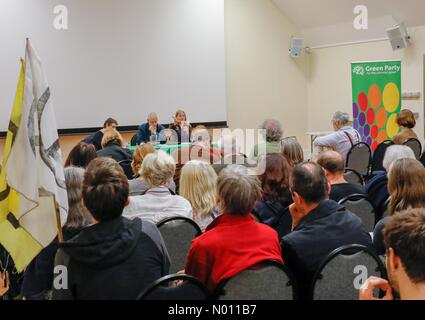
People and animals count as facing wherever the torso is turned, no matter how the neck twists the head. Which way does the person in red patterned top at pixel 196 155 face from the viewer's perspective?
away from the camera

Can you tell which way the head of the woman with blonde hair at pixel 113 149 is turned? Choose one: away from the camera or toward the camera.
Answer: away from the camera

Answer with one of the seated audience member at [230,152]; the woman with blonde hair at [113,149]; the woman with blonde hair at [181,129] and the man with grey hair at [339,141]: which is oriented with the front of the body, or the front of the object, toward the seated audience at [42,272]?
the woman with blonde hair at [181,129]

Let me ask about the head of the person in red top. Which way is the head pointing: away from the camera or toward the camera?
away from the camera

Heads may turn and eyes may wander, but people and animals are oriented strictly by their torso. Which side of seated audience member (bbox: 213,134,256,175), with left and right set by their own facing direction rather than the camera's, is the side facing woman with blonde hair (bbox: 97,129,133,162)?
left

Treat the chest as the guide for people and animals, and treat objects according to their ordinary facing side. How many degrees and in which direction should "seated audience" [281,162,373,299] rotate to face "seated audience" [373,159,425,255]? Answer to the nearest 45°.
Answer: approximately 90° to their right

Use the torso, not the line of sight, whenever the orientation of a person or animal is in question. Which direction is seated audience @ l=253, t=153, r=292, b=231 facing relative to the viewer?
away from the camera

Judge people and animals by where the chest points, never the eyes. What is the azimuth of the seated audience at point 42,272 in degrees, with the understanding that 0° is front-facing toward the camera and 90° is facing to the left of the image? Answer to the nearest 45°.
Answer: approximately 180°

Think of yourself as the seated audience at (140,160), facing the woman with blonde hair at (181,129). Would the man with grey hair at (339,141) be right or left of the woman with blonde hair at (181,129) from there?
right

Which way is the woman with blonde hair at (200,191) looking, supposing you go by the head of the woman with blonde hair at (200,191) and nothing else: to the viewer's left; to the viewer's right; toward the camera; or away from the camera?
away from the camera

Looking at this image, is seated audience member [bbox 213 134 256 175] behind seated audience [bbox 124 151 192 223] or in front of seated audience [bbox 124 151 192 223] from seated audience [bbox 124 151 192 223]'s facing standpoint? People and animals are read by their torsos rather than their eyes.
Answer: in front

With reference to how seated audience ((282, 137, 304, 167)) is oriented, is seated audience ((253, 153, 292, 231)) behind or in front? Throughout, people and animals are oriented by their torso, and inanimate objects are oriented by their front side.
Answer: behind

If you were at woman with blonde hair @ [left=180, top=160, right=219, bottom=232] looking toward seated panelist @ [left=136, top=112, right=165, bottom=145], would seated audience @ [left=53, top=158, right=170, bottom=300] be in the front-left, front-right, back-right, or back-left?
back-left

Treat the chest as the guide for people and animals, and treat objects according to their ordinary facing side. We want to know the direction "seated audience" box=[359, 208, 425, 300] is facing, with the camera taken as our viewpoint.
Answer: facing away from the viewer and to the left of the viewer

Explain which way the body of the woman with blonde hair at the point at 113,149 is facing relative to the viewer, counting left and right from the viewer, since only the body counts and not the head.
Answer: facing away from the viewer

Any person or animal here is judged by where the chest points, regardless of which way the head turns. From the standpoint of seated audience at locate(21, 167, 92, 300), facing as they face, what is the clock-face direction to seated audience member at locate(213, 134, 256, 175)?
seated audience member at locate(213, 134, 256, 175) is roughly at 1 o'clock from seated audience at locate(21, 167, 92, 300).
